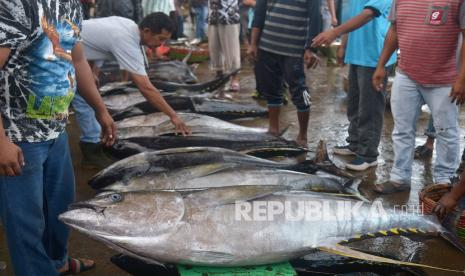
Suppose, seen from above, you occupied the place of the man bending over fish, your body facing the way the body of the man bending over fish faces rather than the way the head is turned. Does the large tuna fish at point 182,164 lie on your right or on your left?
on your right

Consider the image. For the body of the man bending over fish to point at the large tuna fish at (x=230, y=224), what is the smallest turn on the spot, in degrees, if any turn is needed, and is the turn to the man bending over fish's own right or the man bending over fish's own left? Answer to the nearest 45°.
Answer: approximately 90° to the man bending over fish's own right

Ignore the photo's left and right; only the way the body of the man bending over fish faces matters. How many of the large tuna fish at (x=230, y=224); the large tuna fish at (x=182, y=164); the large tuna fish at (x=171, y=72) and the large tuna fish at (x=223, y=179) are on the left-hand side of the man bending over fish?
1

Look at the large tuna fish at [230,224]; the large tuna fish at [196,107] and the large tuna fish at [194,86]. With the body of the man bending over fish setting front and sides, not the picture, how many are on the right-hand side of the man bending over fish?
1

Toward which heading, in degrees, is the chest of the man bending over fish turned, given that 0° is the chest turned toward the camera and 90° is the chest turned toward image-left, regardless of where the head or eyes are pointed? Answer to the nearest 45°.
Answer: approximately 270°

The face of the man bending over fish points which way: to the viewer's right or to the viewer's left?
to the viewer's right

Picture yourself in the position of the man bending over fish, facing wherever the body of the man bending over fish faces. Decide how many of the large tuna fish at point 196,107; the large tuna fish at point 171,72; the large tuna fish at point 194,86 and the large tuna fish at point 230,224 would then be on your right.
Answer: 1

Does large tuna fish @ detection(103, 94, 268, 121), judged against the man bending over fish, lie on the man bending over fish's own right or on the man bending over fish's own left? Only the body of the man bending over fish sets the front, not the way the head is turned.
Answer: on the man bending over fish's own left

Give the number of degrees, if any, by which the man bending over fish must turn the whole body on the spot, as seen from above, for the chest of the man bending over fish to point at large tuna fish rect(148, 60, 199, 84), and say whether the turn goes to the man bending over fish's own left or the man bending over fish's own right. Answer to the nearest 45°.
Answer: approximately 90° to the man bending over fish's own left
